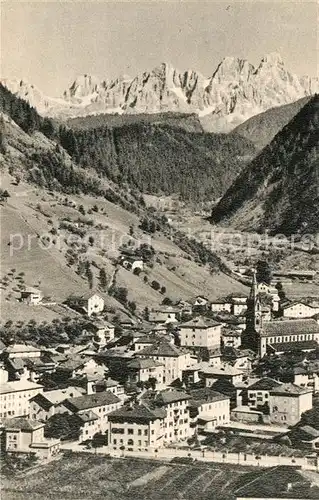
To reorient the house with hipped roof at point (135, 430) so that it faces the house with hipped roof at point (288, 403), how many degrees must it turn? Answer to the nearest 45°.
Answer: approximately 135° to its left

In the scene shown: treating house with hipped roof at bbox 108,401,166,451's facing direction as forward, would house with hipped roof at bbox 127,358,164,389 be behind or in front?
behind

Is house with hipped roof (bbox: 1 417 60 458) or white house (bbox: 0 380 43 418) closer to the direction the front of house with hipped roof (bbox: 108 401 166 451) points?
the house with hipped roof (bbox: 1 417 60 458)

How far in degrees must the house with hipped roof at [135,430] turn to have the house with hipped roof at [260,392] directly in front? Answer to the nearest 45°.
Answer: approximately 135° to its left

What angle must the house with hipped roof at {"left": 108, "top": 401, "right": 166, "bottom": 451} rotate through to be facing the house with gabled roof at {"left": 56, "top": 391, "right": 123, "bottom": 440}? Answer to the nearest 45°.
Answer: approximately 135° to its right

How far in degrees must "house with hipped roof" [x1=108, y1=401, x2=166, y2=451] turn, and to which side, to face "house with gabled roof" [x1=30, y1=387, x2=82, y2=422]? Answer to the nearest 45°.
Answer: approximately 135° to its right

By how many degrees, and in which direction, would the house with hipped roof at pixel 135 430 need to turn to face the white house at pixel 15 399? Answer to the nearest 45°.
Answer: approximately 135° to its right

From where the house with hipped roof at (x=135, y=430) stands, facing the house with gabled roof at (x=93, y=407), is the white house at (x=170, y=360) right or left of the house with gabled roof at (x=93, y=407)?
right

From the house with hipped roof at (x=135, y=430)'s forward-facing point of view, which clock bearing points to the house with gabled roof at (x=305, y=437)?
the house with gabled roof at (x=305, y=437) is roughly at 9 o'clock from the house with hipped roof at (x=135, y=430).

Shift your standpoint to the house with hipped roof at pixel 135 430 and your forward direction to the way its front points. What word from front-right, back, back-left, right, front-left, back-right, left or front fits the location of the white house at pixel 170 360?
back

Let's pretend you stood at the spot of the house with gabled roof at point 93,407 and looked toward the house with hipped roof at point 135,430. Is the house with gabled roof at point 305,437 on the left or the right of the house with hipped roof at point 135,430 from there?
left

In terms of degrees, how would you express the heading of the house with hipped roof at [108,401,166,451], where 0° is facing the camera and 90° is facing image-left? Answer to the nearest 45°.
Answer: approximately 0°

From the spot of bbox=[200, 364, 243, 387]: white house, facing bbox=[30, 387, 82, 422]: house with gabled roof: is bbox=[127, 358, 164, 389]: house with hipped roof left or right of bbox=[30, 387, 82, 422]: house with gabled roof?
right

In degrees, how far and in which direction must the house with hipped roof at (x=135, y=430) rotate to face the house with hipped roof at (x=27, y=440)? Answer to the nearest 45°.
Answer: approximately 90° to its right

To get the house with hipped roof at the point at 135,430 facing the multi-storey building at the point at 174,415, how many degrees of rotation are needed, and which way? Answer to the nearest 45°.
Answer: approximately 135° to its left

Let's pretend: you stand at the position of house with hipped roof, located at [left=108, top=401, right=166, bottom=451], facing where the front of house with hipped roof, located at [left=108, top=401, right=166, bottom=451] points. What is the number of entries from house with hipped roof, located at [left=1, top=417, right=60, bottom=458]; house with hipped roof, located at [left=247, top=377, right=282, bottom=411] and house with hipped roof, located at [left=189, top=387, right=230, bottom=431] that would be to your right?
1
